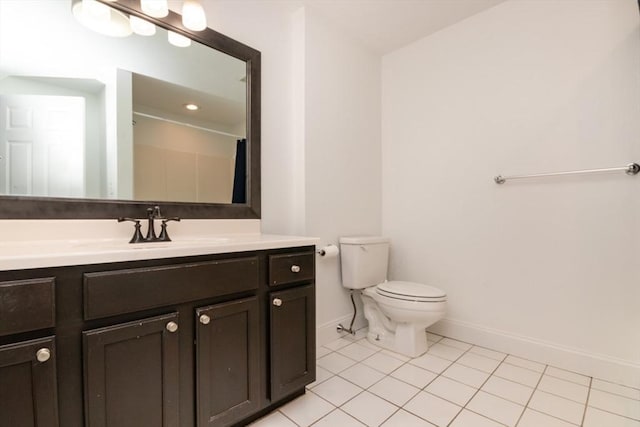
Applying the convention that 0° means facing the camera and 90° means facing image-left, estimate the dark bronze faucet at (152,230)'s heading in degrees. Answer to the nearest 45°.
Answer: approximately 315°

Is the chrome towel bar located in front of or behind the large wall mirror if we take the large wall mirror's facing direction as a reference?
in front

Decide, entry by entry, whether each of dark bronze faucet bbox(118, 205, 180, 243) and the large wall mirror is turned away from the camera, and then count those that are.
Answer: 0

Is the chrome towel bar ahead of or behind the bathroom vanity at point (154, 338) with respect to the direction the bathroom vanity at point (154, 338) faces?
ahead

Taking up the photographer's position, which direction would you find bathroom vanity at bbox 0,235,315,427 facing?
facing the viewer and to the right of the viewer

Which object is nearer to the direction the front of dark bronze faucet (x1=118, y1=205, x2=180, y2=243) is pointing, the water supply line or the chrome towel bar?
the chrome towel bar

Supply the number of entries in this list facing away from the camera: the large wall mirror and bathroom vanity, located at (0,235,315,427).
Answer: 0

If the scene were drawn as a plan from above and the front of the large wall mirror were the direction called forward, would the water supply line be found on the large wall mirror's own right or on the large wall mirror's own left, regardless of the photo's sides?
on the large wall mirror's own left
